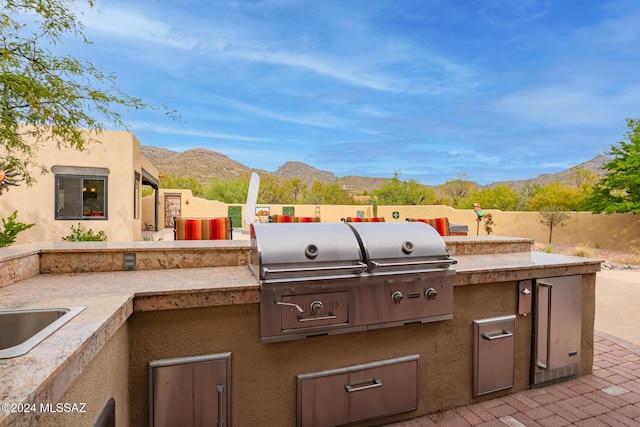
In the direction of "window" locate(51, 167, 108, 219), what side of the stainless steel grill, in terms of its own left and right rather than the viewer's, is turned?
back

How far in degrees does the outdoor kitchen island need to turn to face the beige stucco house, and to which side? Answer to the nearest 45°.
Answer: approximately 180°

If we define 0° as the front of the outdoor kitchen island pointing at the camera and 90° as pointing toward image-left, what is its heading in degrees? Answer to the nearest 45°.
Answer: approximately 315°

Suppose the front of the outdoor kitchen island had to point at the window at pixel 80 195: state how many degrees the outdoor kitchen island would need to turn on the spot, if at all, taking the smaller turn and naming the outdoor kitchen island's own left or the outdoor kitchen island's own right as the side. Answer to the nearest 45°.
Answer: approximately 180°

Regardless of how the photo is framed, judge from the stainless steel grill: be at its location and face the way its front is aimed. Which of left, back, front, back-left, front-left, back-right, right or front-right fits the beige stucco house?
back

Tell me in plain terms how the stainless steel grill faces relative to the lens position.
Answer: facing the viewer and to the right of the viewer
